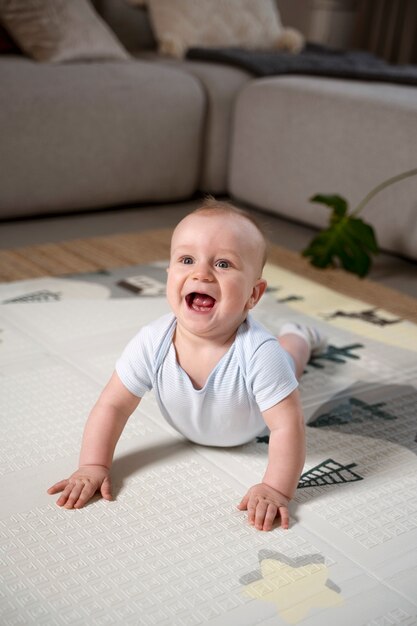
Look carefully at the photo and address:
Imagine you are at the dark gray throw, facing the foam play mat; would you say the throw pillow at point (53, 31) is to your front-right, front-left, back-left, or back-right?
front-right

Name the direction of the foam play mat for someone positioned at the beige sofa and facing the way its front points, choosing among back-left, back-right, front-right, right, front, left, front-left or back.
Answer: front

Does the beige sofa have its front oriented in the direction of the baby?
yes

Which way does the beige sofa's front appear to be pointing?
toward the camera

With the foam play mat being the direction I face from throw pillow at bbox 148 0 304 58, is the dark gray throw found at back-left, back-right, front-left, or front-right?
front-left
